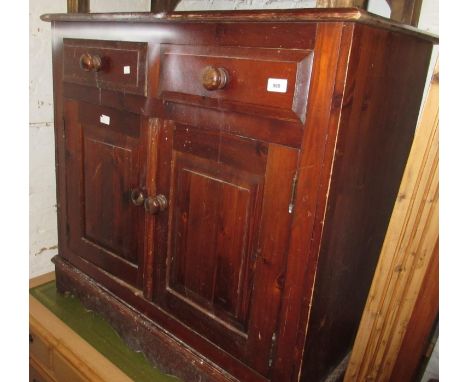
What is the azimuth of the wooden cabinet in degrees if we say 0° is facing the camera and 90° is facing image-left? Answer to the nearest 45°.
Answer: approximately 45°
